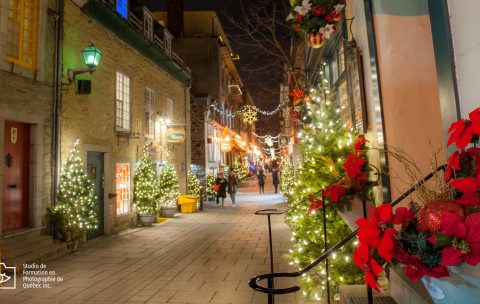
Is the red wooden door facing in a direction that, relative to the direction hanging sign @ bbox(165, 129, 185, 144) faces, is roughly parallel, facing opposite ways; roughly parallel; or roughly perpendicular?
roughly perpendicular

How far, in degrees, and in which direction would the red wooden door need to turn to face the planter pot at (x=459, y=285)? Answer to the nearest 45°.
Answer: approximately 45° to its right

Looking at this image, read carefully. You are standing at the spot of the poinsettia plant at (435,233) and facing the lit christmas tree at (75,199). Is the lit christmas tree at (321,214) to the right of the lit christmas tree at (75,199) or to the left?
right

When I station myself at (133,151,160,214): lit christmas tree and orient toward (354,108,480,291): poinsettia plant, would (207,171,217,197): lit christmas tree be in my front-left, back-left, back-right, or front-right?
back-left

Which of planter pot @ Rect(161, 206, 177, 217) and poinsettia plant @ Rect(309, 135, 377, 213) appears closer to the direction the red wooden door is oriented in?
the poinsettia plant

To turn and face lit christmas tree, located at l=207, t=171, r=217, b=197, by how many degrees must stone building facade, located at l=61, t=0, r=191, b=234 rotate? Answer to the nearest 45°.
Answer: approximately 90° to its left

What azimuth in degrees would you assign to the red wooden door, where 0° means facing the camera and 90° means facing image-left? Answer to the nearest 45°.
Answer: approximately 315°

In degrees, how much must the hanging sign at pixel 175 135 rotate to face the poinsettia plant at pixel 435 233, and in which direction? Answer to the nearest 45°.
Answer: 0° — it already faces it

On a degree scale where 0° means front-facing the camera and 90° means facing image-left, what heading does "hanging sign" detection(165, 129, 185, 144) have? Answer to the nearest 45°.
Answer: approximately 0°
